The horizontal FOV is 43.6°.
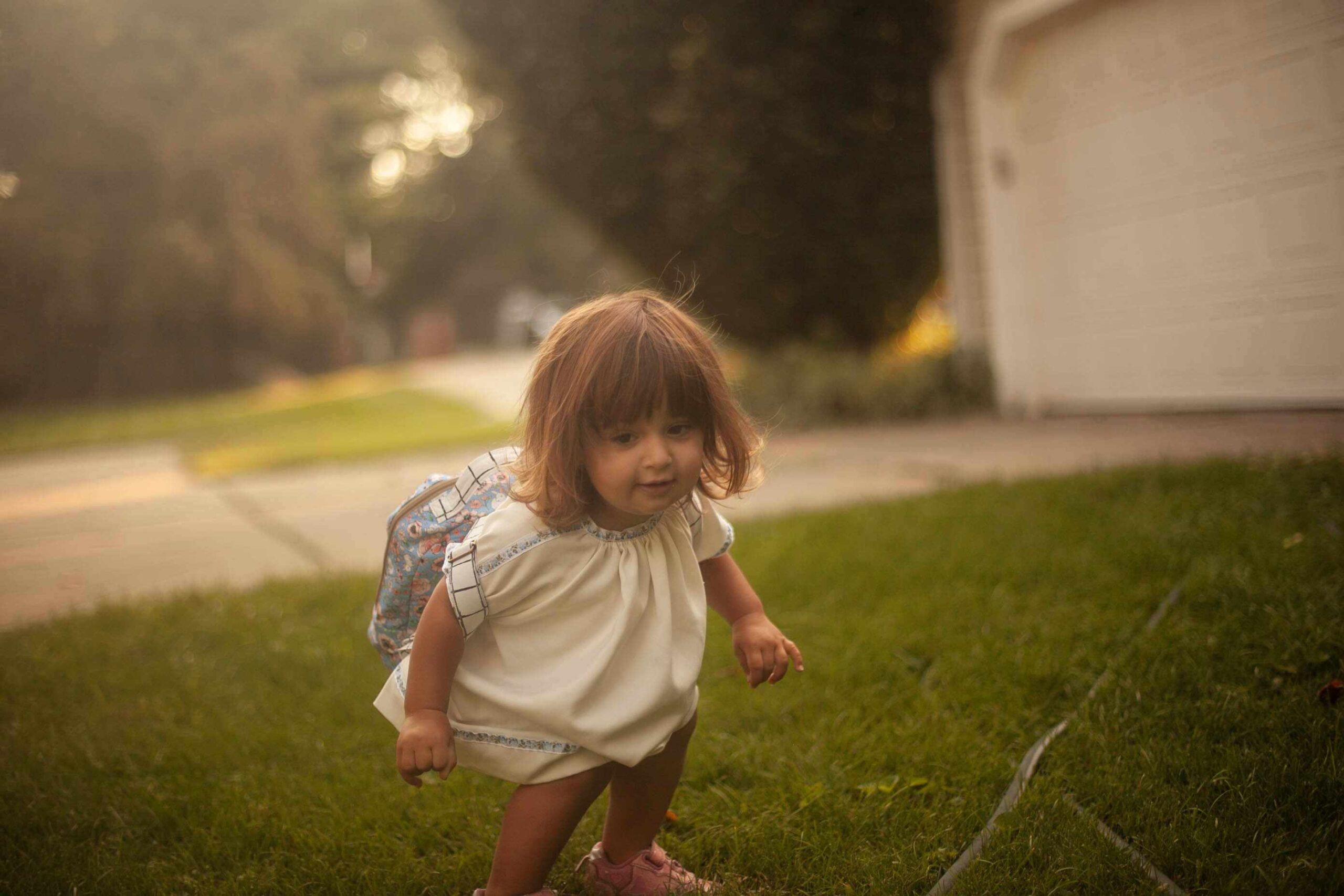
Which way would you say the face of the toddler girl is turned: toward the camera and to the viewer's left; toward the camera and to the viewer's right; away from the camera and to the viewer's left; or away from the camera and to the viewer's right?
toward the camera and to the viewer's right

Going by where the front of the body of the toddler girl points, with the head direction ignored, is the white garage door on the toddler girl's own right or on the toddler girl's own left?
on the toddler girl's own left

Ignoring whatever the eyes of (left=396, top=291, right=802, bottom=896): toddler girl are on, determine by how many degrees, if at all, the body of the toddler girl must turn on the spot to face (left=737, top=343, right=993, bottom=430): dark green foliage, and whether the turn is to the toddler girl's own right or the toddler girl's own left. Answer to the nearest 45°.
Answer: approximately 135° to the toddler girl's own left

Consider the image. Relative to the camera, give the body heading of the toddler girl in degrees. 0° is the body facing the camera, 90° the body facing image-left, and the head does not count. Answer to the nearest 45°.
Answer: approximately 315°
